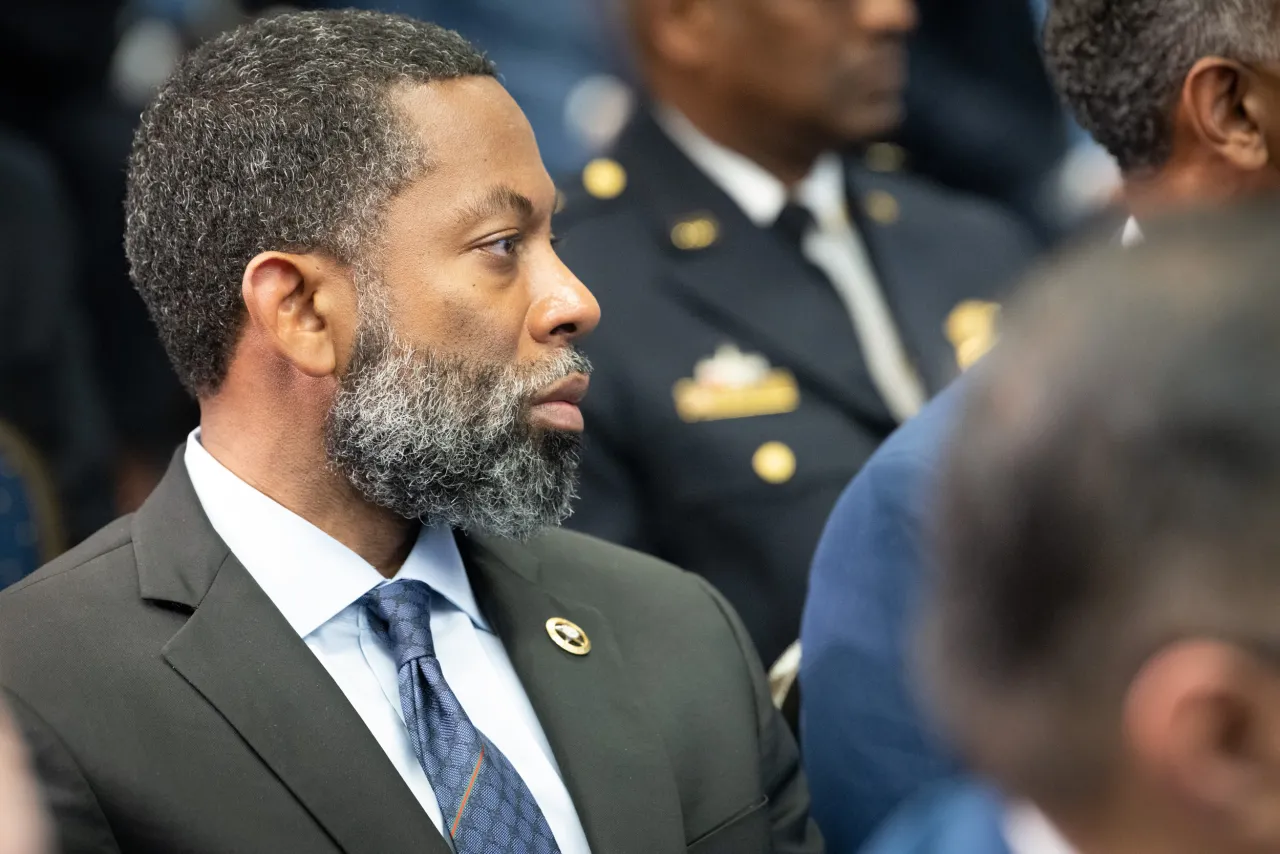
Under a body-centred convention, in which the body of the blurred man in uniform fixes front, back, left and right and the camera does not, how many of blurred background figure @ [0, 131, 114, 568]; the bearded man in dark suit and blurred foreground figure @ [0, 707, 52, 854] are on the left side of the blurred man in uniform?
0

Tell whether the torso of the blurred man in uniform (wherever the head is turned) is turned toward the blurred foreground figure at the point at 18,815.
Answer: no

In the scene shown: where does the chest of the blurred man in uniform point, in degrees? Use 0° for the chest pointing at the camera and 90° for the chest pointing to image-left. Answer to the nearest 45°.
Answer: approximately 315°

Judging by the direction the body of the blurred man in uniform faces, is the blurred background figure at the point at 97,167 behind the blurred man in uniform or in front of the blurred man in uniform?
behind

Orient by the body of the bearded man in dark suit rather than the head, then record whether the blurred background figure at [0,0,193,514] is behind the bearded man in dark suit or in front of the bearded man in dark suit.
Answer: behind

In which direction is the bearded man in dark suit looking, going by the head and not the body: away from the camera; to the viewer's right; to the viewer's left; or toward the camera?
to the viewer's right

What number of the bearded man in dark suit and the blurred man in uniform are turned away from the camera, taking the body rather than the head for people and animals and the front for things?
0

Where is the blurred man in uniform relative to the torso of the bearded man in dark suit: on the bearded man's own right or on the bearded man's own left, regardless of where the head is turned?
on the bearded man's own left

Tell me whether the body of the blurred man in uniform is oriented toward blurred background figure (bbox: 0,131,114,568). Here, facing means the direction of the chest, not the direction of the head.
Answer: no

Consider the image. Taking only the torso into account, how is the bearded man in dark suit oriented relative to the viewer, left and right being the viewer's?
facing the viewer and to the right of the viewer

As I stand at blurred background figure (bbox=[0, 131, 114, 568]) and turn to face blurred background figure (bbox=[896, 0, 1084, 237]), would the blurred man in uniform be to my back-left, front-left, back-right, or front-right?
front-right

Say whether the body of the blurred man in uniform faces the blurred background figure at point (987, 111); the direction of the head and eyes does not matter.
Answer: no

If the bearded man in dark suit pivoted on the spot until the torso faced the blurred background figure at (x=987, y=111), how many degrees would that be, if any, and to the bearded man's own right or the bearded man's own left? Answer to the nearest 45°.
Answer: approximately 90° to the bearded man's own left

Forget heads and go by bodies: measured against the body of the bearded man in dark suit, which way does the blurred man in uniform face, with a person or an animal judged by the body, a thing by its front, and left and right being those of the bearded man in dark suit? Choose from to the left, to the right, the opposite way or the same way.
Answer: the same way
